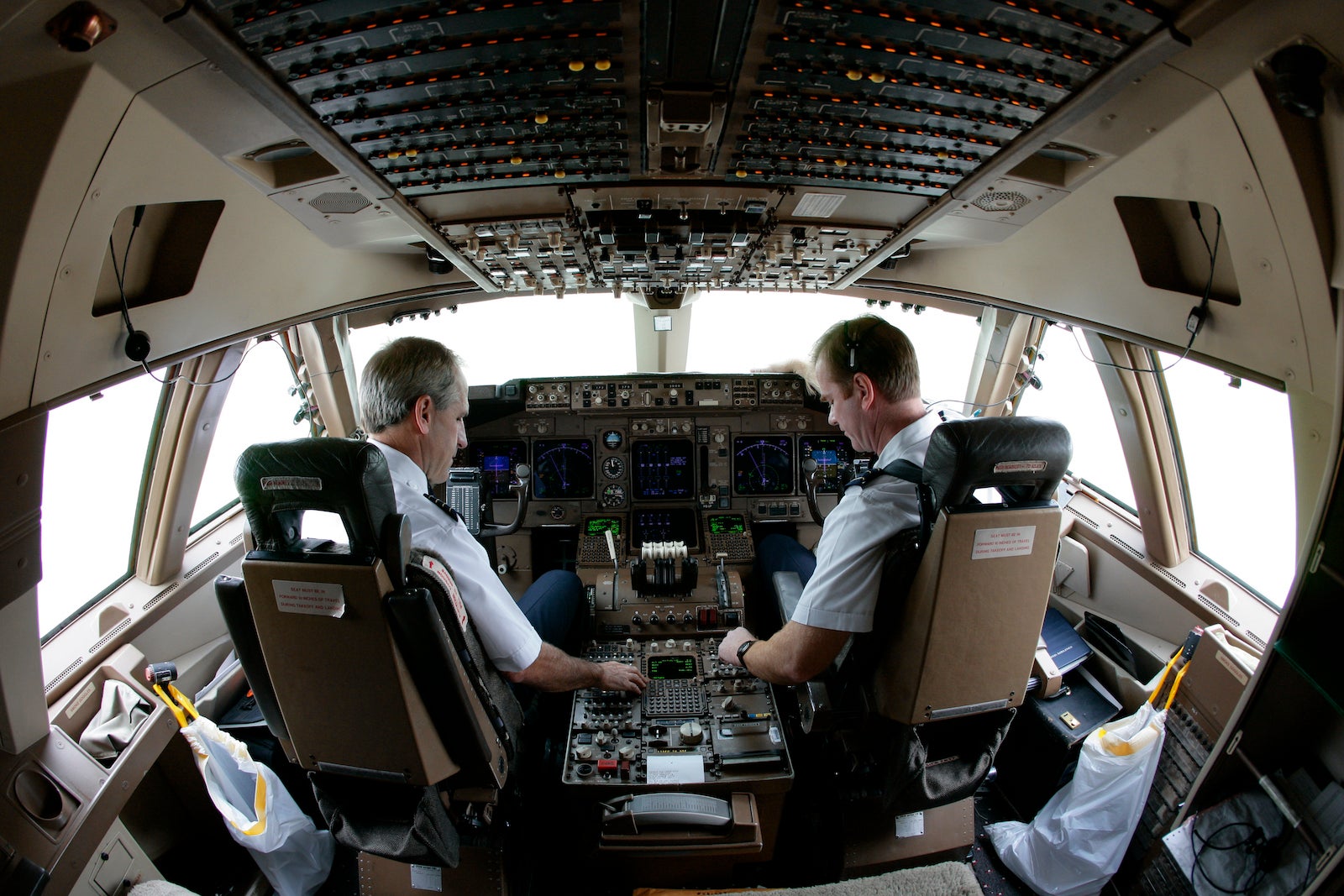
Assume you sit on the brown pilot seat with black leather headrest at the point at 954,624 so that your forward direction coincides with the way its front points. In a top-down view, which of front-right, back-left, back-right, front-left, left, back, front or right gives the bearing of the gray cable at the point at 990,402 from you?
front-right

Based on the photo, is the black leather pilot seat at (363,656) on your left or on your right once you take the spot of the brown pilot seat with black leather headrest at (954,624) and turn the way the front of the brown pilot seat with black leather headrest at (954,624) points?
on your left

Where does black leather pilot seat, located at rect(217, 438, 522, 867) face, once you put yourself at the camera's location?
facing away from the viewer and to the right of the viewer

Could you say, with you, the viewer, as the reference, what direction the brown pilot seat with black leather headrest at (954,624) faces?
facing away from the viewer and to the left of the viewer

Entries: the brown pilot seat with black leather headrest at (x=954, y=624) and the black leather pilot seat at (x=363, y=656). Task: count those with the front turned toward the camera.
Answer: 0

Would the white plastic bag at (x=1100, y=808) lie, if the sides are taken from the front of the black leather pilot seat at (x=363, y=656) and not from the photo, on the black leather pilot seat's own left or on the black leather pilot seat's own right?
on the black leather pilot seat's own right

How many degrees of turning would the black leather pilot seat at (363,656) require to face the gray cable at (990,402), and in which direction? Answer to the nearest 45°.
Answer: approximately 45° to its right

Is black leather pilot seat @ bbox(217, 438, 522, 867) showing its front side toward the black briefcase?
no
